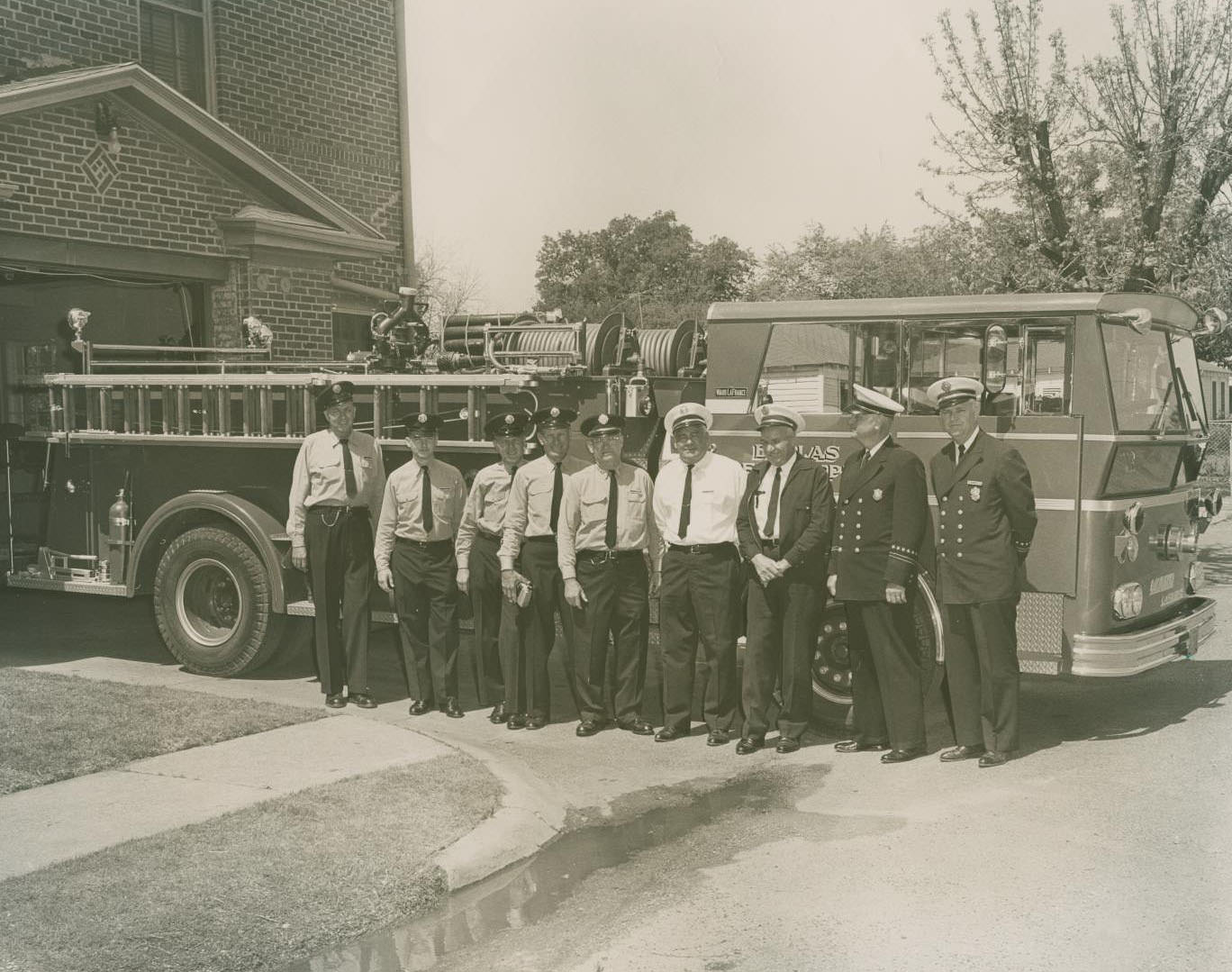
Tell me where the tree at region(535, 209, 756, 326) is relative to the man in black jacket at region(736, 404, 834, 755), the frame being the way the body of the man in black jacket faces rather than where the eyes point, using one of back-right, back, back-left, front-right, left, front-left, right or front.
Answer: back-right

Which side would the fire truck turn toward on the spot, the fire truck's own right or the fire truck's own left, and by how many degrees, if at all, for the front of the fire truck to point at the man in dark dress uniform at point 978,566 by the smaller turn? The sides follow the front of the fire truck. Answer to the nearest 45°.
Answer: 0° — it already faces them

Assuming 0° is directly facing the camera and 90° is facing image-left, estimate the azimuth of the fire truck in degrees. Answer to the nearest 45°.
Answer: approximately 315°

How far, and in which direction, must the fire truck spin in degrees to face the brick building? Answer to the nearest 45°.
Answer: approximately 180°

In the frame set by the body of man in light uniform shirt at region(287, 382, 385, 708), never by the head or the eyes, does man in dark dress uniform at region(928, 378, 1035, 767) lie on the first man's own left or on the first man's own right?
on the first man's own left

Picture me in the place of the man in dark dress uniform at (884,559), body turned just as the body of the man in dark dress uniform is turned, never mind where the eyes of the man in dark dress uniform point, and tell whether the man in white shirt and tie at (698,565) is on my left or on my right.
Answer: on my right

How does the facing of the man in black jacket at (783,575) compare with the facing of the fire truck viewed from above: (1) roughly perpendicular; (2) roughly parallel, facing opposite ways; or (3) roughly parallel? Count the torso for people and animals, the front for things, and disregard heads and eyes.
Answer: roughly perpendicular

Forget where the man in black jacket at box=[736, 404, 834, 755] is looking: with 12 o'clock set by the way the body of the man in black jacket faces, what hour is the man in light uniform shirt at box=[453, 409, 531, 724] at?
The man in light uniform shirt is roughly at 2 o'clock from the man in black jacket.

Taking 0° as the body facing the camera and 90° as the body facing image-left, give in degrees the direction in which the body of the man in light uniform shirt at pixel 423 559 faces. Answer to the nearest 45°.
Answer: approximately 0°

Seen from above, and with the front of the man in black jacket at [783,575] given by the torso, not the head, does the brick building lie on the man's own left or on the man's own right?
on the man's own right

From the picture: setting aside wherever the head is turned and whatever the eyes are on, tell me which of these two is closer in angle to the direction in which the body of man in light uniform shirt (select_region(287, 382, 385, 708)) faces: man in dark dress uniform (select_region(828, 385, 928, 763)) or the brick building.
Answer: the man in dark dress uniform
